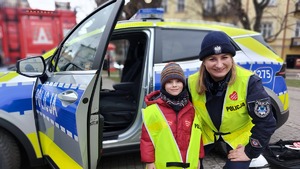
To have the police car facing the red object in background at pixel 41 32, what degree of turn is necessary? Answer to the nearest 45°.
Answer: approximately 90° to its right

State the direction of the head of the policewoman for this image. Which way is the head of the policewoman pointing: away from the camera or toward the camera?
toward the camera

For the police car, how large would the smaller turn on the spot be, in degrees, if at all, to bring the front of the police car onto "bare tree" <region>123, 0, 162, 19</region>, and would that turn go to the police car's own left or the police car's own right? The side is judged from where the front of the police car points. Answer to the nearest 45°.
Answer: approximately 135° to the police car's own right
